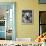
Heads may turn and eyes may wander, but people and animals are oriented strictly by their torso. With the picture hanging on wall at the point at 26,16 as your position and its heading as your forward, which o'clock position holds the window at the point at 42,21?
The window is roughly at 9 o'clock from the picture hanging on wall.

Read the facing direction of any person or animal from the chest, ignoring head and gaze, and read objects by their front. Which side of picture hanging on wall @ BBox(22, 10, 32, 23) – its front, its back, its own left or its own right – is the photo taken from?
front
